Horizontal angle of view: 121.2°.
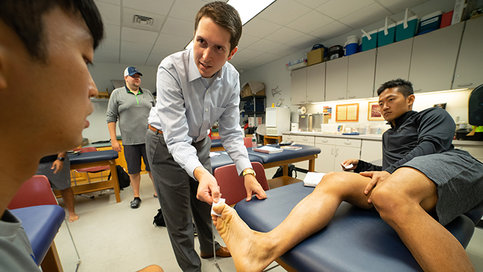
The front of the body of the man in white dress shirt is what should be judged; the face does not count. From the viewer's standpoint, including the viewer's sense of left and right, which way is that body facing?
facing the viewer and to the right of the viewer

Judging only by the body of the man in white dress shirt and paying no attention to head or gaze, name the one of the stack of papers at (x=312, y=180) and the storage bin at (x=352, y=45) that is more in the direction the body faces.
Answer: the stack of papers

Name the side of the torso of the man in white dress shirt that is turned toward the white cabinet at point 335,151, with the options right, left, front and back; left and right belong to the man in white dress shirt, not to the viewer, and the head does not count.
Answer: left

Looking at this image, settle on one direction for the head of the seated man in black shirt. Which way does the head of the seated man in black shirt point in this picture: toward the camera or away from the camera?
toward the camera

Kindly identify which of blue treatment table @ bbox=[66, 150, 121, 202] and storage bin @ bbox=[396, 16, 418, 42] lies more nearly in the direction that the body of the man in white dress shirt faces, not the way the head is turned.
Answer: the storage bin

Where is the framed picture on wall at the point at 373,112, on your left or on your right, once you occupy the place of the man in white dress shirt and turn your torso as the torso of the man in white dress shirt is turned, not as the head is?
on your left

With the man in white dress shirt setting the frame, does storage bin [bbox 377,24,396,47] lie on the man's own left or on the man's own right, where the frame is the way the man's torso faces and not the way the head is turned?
on the man's own left

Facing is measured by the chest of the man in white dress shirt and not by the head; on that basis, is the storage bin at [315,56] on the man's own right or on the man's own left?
on the man's own left

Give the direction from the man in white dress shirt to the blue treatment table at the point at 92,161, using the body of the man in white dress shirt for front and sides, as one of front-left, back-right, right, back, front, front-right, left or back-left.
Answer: back

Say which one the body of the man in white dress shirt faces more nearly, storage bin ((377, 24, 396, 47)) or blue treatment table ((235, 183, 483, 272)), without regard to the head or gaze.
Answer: the blue treatment table

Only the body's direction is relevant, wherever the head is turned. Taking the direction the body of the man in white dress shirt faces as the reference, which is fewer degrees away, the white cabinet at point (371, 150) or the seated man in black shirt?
the seated man in black shirt

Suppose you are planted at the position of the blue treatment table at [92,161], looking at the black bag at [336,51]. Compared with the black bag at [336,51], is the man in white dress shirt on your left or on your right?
right
